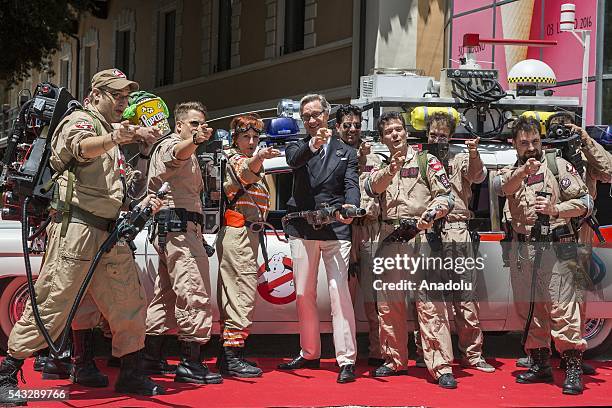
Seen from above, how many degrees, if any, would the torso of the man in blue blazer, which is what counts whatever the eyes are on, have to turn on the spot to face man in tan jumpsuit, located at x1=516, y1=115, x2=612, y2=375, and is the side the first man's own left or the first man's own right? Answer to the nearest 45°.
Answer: approximately 90° to the first man's own left

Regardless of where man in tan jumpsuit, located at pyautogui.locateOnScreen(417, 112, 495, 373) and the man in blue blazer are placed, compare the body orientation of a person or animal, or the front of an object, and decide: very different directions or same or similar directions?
same or similar directions

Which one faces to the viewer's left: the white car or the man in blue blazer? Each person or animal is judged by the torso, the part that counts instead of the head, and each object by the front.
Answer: the white car

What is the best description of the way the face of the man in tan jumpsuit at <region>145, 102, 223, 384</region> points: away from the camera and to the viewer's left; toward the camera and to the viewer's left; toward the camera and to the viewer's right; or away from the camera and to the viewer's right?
toward the camera and to the viewer's right

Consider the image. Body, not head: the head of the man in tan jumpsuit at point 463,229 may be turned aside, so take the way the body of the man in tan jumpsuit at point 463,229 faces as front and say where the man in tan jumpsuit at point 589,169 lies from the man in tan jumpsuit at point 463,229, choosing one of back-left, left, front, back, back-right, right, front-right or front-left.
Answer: left

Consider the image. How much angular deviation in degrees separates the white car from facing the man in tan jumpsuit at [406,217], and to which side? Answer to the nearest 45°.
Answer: approximately 135° to its left

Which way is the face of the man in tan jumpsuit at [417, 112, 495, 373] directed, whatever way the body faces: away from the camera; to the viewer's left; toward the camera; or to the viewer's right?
toward the camera

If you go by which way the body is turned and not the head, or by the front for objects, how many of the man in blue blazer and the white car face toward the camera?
1

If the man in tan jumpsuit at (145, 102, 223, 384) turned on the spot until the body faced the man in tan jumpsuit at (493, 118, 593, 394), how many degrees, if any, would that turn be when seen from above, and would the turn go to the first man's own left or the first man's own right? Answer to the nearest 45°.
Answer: approximately 45° to the first man's own left

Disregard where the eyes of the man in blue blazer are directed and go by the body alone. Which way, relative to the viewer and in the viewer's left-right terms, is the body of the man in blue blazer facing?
facing the viewer

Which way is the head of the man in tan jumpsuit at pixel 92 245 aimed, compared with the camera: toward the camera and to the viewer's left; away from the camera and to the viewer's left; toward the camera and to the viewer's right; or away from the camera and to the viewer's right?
toward the camera and to the viewer's right

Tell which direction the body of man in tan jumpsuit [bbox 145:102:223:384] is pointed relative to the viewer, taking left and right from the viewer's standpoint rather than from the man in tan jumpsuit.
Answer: facing the viewer and to the right of the viewer

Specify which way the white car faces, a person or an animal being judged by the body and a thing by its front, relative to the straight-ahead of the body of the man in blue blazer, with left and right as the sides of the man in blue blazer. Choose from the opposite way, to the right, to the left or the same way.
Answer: to the right

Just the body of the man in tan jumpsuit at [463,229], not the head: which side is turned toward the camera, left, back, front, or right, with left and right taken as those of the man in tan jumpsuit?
front
